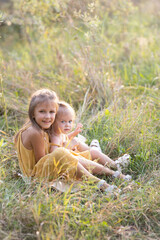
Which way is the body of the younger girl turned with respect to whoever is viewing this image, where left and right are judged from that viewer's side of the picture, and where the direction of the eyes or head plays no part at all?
facing the viewer and to the right of the viewer
